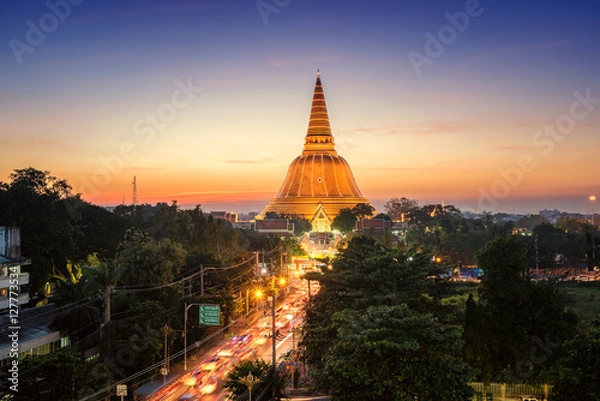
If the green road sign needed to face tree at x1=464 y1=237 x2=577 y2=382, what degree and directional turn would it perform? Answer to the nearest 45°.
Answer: approximately 45° to its left

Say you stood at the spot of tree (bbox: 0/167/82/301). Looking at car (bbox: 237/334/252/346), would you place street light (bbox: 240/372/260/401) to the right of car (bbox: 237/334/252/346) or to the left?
right

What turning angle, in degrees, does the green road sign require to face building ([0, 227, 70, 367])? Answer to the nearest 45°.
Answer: approximately 90° to its right

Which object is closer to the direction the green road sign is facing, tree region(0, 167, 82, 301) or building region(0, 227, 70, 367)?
the building

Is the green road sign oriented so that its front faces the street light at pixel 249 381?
yes

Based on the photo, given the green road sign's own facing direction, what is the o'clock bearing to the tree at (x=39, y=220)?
The tree is roughly at 4 o'clock from the green road sign.

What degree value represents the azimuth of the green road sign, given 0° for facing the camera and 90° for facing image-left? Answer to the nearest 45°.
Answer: approximately 0°

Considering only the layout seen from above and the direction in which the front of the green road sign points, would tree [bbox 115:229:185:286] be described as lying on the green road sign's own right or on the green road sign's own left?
on the green road sign's own right
